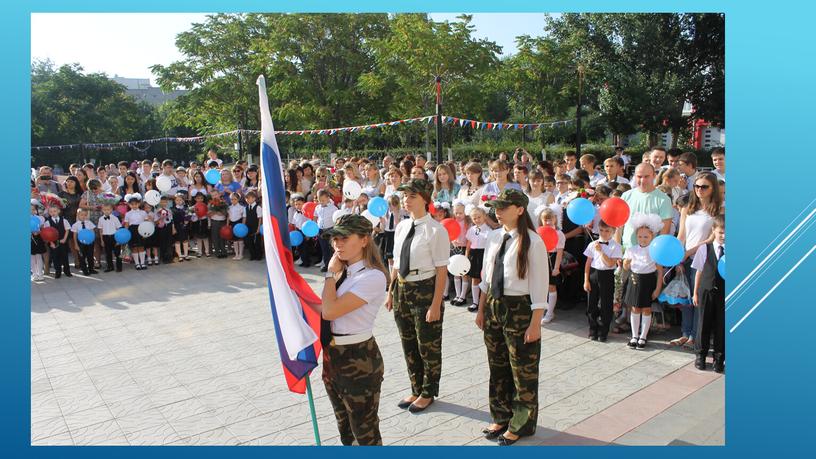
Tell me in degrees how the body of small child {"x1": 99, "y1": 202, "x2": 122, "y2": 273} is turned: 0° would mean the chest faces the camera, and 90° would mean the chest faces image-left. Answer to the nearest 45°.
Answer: approximately 0°

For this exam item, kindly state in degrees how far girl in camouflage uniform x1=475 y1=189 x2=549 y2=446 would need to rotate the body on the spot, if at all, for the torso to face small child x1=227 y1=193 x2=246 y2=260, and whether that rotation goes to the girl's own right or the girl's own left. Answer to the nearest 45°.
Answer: approximately 90° to the girl's own right

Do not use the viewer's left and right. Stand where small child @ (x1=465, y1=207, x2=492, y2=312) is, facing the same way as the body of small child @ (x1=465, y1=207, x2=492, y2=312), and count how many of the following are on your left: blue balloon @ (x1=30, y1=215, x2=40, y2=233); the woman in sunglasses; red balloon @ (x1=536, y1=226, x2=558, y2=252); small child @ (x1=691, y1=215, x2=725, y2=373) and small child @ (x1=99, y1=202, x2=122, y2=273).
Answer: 3

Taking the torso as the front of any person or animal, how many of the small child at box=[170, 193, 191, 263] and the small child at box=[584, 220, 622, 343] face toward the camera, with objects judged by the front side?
2

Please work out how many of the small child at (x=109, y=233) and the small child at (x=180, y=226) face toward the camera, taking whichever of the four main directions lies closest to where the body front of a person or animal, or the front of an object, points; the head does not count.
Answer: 2

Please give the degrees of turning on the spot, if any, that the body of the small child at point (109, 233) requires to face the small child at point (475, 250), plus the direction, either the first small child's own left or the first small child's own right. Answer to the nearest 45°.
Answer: approximately 45° to the first small child's own left

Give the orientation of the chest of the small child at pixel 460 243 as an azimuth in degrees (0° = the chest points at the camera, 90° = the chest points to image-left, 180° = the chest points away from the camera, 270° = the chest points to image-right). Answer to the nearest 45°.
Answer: approximately 45°

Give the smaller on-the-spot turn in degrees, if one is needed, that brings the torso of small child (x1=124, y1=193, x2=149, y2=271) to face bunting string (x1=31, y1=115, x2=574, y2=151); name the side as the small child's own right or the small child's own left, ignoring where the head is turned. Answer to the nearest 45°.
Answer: approximately 135° to the small child's own left
